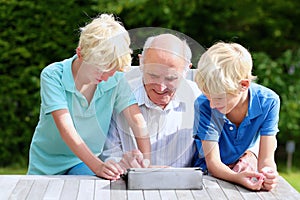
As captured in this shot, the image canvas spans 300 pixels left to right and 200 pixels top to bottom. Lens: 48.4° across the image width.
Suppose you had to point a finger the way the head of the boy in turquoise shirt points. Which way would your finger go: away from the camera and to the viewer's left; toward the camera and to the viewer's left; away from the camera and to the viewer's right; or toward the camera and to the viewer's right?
toward the camera and to the viewer's right

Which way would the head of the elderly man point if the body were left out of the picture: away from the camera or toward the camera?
toward the camera

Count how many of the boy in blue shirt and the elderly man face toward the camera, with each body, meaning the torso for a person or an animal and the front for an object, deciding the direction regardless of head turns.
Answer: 2

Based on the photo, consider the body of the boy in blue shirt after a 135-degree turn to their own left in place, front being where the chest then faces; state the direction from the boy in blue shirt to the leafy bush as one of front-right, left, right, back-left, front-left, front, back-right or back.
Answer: front-left

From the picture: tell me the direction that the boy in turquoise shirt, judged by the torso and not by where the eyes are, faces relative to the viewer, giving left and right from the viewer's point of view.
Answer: facing the viewer and to the right of the viewer

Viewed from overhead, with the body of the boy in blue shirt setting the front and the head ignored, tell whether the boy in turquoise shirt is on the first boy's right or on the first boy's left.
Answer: on the first boy's right

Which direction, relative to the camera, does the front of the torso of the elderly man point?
toward the camera

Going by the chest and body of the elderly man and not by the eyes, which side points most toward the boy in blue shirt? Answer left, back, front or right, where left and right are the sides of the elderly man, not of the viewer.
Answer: left

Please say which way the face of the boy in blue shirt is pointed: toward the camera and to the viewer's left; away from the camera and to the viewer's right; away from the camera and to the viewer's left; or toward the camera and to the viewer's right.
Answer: toward the camera and to the viewer's left

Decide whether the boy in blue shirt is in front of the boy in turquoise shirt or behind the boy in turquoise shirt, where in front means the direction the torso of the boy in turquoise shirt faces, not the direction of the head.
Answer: in front

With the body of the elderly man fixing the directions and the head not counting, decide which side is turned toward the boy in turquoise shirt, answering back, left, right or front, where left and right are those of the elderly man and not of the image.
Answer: right
